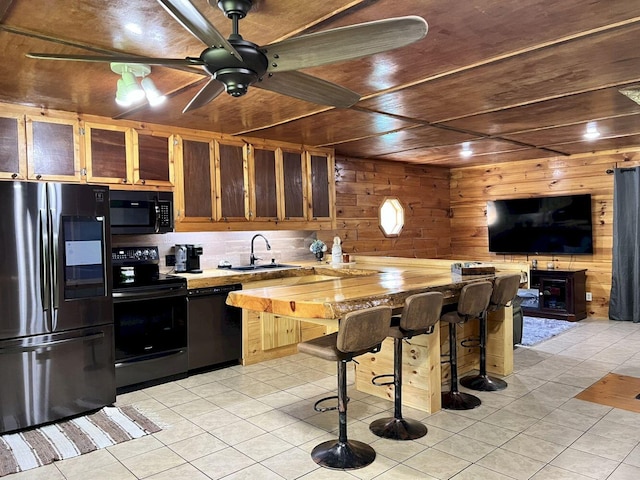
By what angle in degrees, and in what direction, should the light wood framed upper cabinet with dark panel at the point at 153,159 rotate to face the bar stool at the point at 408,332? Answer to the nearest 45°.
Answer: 0° — it already faces it

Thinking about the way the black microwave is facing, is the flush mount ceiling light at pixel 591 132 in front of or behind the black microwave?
in front

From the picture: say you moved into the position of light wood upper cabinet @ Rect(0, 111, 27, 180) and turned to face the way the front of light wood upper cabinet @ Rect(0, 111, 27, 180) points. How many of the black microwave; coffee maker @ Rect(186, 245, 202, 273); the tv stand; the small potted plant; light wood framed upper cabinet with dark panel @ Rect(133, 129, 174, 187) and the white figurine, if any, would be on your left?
6

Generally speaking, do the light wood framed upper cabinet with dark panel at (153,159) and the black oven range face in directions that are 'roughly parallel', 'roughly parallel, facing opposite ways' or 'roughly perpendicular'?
roughly parallel

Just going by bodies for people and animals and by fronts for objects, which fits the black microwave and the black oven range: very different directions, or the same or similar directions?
same or similar directions

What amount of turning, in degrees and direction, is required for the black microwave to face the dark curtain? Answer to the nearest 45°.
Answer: approximately 45° to its left

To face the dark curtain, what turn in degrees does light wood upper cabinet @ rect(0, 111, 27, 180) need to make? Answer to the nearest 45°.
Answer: approximately 90° to its left

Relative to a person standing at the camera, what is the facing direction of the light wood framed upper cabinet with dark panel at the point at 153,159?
facing the viewer and to the right of the viewer

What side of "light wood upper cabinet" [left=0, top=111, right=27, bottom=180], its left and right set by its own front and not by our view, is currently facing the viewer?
front

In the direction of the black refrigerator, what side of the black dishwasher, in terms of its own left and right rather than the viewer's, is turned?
right

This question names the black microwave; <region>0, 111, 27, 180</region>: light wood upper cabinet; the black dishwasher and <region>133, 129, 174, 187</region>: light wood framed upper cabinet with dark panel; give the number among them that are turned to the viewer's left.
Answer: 0

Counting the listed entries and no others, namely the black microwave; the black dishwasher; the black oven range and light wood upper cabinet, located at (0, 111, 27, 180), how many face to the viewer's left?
0

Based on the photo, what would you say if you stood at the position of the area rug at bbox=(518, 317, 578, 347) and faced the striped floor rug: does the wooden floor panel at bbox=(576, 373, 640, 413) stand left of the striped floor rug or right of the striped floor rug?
left

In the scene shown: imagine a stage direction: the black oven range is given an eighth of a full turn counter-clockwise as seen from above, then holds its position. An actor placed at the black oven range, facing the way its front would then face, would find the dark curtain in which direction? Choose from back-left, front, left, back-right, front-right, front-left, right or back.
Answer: front

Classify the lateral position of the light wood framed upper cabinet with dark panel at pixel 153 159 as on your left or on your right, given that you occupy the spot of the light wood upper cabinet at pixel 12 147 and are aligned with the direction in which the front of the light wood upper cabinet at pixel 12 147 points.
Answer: on your left

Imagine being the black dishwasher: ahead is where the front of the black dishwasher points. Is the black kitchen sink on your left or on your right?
on your left

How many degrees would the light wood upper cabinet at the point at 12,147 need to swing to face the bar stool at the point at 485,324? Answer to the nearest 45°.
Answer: approximately 45° to its left
